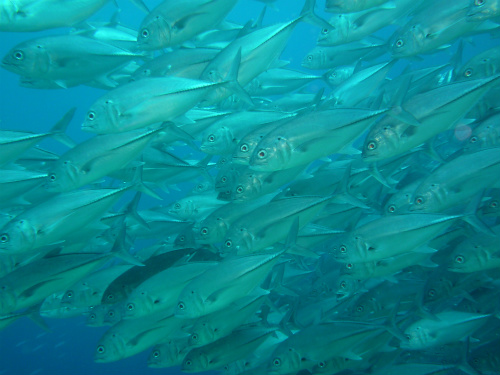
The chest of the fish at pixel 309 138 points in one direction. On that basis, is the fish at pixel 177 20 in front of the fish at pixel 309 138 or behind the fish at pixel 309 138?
in front

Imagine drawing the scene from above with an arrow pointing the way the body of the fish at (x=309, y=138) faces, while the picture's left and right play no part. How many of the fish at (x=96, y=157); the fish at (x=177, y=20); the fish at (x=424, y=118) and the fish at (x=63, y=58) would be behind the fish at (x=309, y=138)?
1

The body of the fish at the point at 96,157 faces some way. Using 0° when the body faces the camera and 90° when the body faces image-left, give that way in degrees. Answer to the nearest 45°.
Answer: approximately 90°

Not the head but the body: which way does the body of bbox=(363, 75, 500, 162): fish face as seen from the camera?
to the viewer's left

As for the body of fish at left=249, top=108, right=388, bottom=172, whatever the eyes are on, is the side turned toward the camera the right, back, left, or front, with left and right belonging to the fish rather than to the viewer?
left

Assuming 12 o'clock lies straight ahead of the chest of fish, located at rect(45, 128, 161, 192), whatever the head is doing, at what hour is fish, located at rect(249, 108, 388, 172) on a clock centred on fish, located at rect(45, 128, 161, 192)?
fish, located at rect(249, 108, 388, 172) is roughly at 7 o'clock from fish, located at rect(45, 128, 161, 192).

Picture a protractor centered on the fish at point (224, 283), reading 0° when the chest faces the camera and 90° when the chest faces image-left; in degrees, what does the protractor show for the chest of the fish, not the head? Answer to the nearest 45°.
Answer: approximately 90°

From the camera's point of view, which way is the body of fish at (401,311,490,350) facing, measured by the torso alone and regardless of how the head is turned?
to the viewer's left

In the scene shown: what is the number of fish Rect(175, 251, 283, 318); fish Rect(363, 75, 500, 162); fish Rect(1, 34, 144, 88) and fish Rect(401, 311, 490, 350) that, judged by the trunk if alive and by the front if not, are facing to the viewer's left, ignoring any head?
4

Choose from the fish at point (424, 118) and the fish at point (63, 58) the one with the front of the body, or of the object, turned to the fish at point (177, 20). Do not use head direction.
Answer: the fish at point (424, 118)

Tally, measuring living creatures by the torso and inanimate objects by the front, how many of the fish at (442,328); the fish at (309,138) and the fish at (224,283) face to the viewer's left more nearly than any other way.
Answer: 3

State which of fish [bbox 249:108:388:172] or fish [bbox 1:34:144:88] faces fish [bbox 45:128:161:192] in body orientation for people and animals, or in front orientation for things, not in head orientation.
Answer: fish [bbox 249:108:388:172]

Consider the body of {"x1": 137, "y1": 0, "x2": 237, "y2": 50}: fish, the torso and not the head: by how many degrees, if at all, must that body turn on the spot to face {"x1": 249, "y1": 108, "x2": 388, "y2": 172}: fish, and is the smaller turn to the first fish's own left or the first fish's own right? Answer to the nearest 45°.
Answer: approximately 135° to the first fish's own left

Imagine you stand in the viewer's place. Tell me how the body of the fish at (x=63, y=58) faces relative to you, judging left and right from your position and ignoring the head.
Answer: facing to the left of the viewer

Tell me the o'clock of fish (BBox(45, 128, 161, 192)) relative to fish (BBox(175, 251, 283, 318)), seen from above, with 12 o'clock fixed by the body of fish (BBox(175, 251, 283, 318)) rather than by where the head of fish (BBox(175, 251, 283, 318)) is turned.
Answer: fish (BBox(45, 128, 161, 192)) is roughly at 1 o'clock from fish (BBox(175, 251, 283, 318)).
